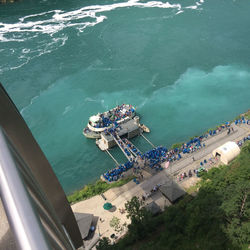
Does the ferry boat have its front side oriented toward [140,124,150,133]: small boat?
no

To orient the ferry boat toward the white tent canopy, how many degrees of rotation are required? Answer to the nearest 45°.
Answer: approximately 90° to its left

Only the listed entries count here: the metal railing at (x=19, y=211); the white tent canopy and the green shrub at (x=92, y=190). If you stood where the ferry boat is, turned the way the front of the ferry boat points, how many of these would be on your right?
0

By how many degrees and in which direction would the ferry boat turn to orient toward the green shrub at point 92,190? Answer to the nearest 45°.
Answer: approximately 45° to its left

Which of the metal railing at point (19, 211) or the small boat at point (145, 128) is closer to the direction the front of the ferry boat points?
the metal railing

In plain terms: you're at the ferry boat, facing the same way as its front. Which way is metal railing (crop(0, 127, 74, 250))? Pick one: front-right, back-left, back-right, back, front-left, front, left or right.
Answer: front-left

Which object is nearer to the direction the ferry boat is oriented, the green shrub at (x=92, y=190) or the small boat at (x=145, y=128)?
the green shrub

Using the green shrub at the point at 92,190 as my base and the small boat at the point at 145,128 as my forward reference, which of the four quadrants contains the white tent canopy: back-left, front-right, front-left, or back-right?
front-right

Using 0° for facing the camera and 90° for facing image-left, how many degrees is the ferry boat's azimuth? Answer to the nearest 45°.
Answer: approximately 45°

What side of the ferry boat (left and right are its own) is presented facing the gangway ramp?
left
